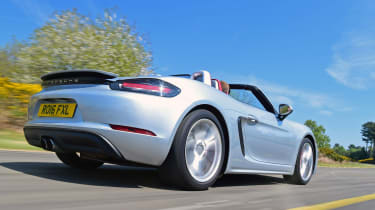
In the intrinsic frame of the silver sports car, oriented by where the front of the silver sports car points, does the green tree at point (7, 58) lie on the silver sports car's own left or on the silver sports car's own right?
on the silver sports car's own left

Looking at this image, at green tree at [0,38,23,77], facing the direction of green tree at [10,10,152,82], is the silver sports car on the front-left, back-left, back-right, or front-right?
front-right

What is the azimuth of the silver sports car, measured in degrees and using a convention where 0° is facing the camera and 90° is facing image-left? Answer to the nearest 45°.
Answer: approximately 225°

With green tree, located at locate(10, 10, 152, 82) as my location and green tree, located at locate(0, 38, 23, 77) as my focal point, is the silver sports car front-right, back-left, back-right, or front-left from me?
back-left

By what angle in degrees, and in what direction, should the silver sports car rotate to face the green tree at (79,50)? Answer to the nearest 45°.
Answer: approximately 45° to its left
